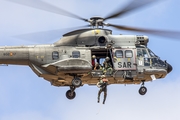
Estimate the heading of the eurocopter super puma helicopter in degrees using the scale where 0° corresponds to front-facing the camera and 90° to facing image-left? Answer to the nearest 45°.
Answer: approximately 270°
